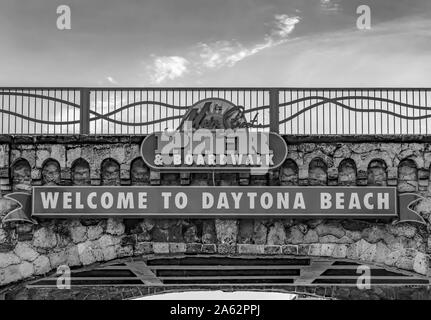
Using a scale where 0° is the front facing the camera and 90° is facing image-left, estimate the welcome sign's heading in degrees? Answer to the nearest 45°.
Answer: approximately 0°

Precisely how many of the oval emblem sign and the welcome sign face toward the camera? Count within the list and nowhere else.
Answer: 2
